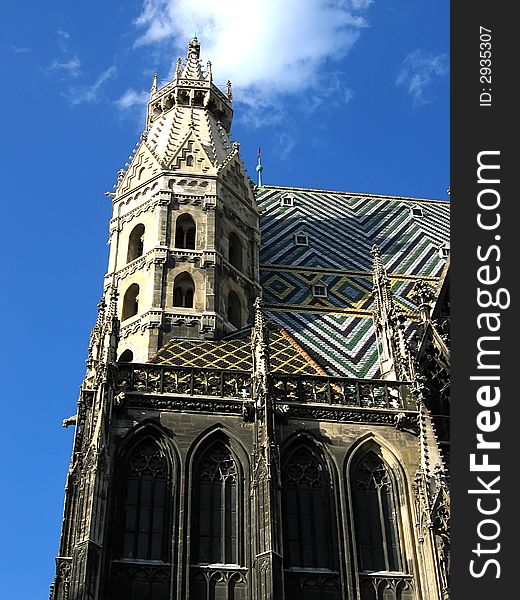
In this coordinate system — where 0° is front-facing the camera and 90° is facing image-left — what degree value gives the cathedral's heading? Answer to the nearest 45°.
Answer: approximately 90°
